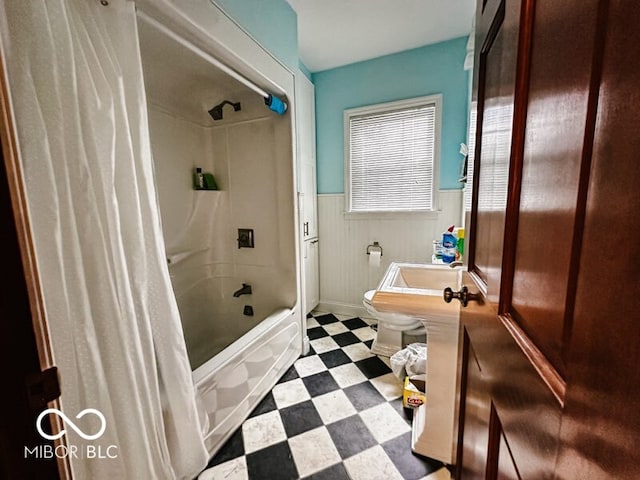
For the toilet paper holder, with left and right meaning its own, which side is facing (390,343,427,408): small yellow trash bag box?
front

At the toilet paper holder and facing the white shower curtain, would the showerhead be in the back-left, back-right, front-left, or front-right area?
front-right

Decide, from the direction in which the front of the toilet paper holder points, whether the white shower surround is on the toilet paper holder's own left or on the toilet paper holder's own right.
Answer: on the toilet paper holder's own right

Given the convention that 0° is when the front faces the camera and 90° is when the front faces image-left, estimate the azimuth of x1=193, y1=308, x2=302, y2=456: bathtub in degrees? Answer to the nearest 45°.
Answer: approximately 315°

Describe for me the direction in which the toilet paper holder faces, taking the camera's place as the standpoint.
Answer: facing the viewer

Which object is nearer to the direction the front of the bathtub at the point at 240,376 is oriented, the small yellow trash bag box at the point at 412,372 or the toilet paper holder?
the small yellow trash bag box

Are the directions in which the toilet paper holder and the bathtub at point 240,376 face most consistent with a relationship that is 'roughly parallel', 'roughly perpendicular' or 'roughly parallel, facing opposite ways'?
roughly perpendicular

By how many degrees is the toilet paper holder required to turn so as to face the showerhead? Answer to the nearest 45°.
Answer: approximately 45° to its right

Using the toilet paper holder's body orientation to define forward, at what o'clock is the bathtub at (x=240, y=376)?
The bathtub is roughly at 1 o'clock from the toilet paper holder.

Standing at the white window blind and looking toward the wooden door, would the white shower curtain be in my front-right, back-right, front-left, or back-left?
front-right

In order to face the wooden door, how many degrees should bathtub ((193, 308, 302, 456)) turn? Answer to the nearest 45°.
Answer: approximately 45° to its right

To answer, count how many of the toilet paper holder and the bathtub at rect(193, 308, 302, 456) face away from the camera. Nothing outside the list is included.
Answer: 0

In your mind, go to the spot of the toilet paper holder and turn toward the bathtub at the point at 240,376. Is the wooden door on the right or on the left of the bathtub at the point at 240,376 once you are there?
left
